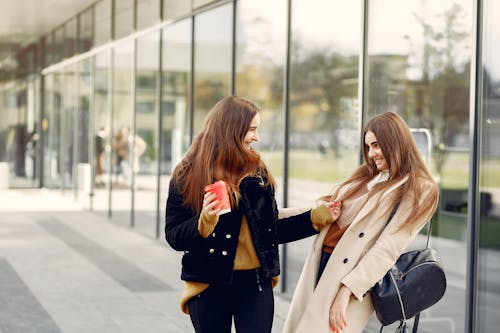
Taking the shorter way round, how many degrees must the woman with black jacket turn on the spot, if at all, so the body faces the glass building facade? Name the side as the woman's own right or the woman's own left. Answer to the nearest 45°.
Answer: approximately 135° to the woman's own left

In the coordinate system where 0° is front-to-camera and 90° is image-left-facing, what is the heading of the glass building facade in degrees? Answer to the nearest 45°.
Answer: approximately 45°

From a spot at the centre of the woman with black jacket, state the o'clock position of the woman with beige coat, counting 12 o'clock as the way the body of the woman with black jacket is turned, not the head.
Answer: The woman with beige coat is roughly at 11 o'clock from the woman with black jacket.

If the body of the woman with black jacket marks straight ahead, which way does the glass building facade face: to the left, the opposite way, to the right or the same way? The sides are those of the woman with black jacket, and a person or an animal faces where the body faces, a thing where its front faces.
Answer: to the right

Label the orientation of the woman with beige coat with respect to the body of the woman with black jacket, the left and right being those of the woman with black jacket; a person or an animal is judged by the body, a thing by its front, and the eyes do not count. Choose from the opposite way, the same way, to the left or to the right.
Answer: to the right

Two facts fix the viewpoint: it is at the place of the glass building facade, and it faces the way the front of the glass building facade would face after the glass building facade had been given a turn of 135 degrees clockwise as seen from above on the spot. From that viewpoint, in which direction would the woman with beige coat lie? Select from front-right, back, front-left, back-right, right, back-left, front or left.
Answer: back

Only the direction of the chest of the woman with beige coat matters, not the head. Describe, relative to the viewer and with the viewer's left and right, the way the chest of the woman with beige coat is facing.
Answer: facing the viewer and to the left of the viewer

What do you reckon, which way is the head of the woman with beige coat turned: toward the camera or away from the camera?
toward the camera

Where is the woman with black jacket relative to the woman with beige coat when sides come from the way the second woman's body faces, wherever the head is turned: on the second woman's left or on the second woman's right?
on the second woman's right

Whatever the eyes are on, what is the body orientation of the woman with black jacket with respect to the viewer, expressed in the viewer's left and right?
facing the viewer and to the right of the viewer

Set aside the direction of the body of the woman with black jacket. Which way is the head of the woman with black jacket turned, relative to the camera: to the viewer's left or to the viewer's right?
to the viewer's right

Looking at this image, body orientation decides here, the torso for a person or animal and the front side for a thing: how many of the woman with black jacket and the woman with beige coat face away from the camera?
0
